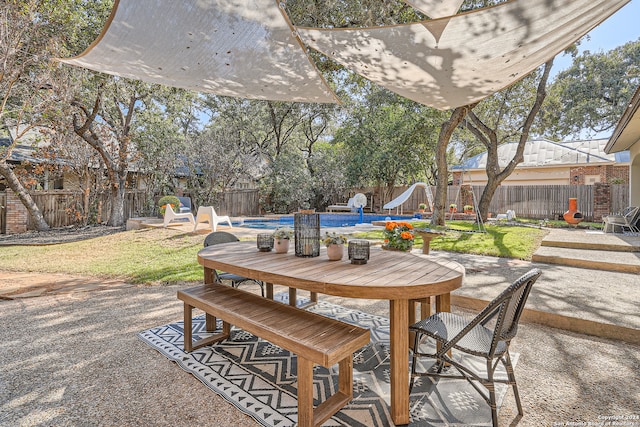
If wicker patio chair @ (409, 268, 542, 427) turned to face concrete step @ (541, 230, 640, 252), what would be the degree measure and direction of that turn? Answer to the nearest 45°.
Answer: approximately 45° to its right

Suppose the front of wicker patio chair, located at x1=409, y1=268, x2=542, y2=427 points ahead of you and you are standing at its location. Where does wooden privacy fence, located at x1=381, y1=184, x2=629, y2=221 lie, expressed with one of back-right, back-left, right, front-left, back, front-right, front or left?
front-right

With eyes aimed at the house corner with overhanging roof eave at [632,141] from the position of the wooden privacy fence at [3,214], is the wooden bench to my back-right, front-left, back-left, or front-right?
front-right

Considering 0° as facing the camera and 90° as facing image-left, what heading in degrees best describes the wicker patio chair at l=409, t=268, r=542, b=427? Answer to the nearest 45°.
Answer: approximately 135°

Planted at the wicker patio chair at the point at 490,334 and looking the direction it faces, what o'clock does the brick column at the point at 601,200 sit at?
The brick column is roughly at 2 o'clock from the wicker patio chair.

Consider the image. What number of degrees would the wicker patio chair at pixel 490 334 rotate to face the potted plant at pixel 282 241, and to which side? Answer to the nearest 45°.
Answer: approximately 45° to its left

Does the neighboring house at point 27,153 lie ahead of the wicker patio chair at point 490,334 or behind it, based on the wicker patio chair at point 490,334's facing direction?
ahead

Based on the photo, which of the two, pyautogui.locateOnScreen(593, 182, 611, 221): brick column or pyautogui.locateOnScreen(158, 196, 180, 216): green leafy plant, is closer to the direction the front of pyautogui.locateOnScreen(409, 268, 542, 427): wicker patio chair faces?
the green leafy plant

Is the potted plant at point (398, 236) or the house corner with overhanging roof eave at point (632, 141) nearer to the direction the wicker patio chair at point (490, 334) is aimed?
the potted plant

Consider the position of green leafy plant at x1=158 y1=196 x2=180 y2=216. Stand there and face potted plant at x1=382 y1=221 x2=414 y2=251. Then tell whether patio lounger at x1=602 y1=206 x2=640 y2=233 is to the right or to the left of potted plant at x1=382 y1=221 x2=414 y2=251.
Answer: left

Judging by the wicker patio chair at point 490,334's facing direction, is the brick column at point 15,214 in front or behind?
in front

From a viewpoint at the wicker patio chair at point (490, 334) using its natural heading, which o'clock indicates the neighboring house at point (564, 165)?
The neighboring house is roughly at 2 o'clock from the wicker patio chair.
